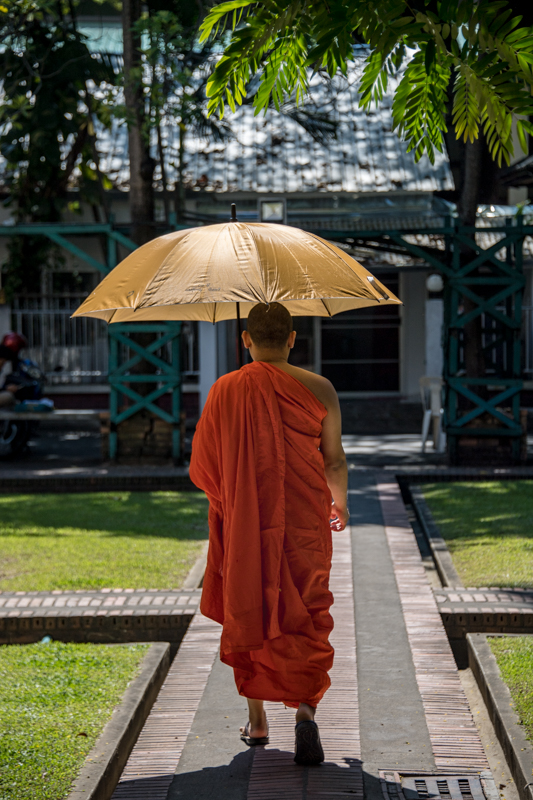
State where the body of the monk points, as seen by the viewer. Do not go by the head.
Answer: away from the camera

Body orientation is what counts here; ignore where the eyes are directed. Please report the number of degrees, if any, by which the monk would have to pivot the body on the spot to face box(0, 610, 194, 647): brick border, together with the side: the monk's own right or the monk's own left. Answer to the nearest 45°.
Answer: approximately 45° to the monk's own left

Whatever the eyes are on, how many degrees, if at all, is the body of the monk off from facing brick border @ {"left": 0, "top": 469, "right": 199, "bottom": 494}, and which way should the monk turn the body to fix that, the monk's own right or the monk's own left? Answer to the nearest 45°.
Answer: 0° — they already face it

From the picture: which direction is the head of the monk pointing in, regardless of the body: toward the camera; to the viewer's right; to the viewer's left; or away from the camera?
away from the camera
